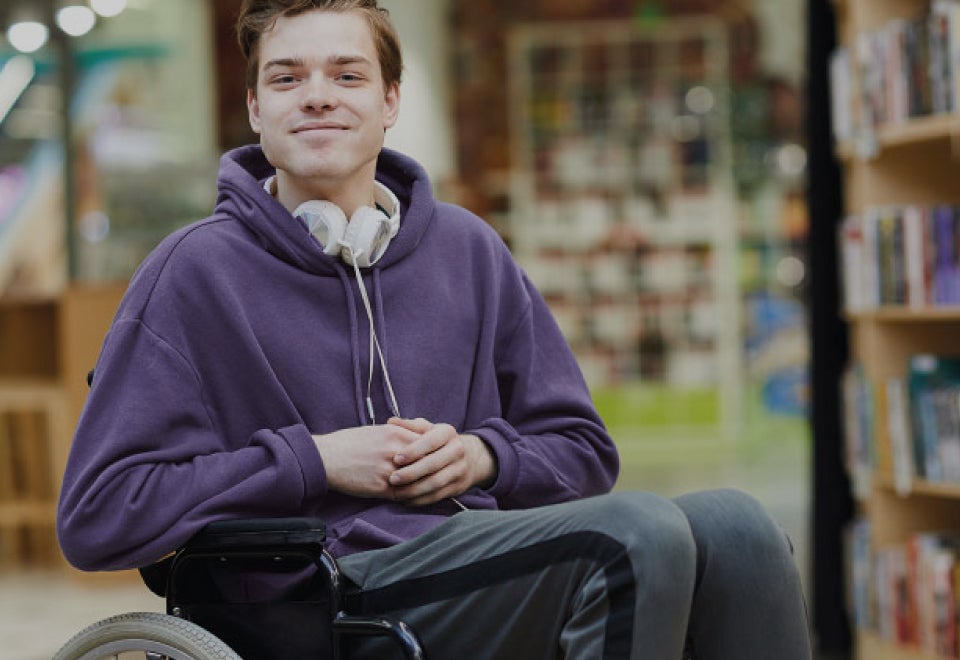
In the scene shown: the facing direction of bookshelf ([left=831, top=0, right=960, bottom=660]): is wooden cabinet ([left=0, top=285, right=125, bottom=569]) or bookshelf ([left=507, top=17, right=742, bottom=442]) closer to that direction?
the wooden cabinet

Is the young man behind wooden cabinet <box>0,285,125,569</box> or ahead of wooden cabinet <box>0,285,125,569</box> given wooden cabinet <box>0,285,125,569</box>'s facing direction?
ahead

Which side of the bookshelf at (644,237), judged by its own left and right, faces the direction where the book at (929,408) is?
front

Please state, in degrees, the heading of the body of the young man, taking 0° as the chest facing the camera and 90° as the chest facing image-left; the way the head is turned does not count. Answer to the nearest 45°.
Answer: approximately 315°

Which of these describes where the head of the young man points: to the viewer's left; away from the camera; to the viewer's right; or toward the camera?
toward the camera

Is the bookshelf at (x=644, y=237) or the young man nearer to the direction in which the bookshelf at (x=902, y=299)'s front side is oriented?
the young man

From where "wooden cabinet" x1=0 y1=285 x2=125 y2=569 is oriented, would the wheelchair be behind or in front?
in front

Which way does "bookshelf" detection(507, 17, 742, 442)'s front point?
toward the camera

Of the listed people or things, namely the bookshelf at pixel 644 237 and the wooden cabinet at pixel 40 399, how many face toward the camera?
2

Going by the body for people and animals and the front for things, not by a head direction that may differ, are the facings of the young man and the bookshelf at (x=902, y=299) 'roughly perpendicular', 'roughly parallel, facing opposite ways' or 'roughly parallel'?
roughly perpendicular

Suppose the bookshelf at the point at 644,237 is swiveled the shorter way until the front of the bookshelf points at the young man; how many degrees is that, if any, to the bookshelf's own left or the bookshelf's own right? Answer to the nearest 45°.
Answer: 0° — it already faces them

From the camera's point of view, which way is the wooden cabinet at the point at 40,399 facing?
toward the camera

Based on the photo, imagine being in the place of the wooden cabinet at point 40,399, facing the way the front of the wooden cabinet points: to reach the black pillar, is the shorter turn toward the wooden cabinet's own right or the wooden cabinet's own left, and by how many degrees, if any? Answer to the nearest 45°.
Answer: approximately 45° to the wooden cabinet's own left

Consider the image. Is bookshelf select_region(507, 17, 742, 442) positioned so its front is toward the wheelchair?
yes
